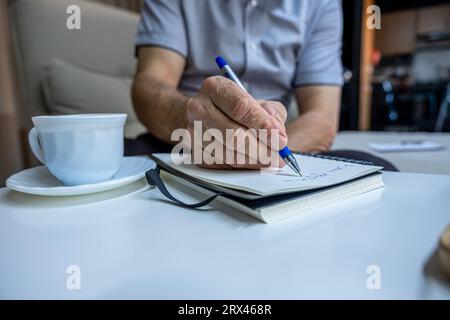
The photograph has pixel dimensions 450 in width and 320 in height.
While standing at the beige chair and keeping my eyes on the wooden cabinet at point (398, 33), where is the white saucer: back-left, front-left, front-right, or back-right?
back-right

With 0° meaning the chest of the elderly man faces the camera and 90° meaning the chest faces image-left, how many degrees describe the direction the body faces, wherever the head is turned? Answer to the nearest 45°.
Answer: approximately 0°

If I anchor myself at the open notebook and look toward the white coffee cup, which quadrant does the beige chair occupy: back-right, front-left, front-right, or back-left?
front-right

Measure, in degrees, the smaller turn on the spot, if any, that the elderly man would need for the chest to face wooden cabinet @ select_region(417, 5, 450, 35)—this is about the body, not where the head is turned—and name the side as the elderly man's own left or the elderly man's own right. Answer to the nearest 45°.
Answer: approximately 135° to the elderly man's own left
